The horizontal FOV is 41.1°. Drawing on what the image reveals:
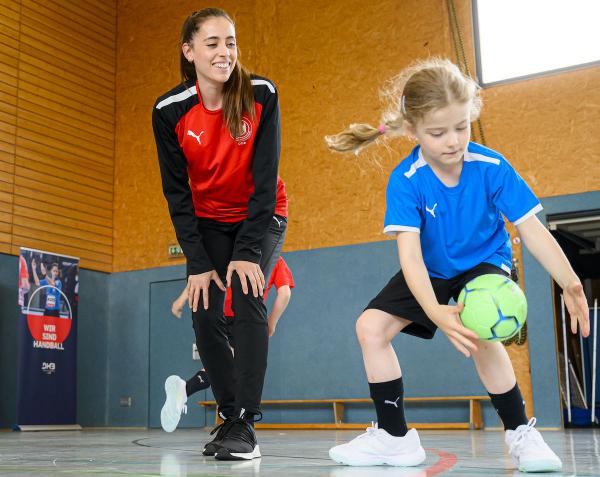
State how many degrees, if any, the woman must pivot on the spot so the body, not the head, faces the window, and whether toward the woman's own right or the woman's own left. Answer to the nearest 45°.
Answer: approximately 135° to the woman's own left

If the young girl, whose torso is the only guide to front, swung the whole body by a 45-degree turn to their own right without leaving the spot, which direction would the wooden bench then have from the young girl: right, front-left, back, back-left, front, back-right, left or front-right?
back-right

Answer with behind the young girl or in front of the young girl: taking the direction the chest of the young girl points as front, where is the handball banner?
behind

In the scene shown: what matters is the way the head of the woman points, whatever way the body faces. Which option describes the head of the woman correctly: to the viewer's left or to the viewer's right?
to the viewer's right

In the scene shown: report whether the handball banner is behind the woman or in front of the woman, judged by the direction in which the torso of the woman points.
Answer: behind

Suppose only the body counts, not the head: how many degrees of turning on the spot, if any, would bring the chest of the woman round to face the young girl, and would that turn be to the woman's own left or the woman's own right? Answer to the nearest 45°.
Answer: approximately 45° to the woman's own left

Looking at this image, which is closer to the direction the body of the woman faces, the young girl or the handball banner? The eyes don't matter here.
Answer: the young girl

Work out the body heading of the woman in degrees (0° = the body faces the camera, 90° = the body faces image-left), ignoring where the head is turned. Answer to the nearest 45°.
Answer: approximately 0°

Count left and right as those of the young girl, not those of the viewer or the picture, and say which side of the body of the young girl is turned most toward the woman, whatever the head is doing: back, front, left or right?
right

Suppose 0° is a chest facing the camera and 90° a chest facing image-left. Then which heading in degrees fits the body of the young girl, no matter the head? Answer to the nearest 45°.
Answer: approximately 0°
